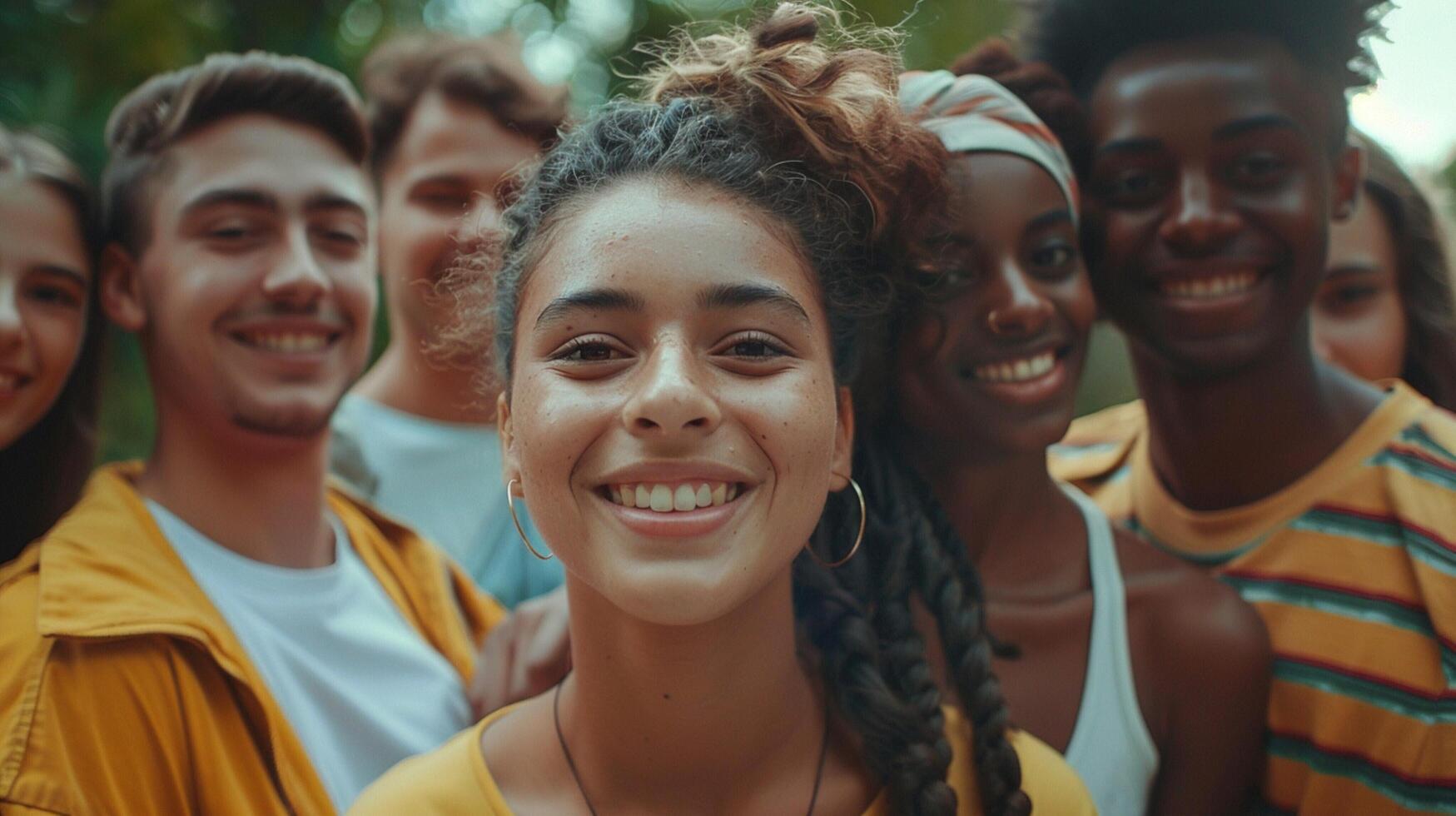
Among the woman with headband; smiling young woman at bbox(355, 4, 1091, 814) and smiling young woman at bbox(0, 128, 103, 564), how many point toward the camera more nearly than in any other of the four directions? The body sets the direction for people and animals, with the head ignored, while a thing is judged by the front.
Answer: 3

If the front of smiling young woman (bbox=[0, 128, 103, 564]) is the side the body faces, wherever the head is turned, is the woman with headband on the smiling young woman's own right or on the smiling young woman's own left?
on the smiling young woman's own left

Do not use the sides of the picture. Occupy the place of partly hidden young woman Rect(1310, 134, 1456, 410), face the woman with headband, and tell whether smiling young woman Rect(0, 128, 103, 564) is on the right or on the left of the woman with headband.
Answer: right

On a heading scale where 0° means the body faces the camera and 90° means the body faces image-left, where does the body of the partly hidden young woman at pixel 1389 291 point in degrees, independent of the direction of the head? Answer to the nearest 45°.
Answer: approximately 0°

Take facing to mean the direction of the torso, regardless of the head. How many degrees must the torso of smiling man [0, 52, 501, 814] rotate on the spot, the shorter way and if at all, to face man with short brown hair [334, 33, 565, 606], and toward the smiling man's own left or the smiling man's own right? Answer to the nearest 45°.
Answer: approximately 90° to the smiling man's own left

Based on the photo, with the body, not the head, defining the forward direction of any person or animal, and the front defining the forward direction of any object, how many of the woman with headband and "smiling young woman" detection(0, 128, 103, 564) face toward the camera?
2

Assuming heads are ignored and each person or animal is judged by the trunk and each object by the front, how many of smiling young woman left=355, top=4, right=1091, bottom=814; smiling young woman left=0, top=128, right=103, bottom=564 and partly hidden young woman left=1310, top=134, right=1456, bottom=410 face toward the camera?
3

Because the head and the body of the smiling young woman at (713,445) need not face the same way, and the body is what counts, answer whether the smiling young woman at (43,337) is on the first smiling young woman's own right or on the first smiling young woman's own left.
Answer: on the first smiling young woman's own right

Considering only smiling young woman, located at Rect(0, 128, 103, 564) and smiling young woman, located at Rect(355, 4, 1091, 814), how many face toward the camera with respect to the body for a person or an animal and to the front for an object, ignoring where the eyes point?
2
